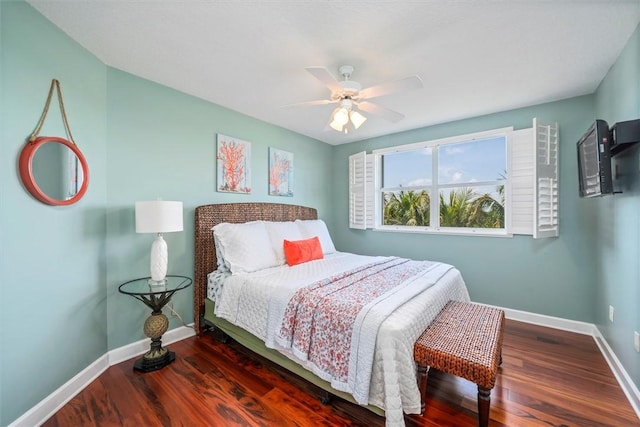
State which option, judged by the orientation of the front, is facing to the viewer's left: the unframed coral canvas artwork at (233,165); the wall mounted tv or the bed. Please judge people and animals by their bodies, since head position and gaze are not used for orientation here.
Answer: the wall mounted tv

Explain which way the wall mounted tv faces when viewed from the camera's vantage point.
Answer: facing to the left of the viewer

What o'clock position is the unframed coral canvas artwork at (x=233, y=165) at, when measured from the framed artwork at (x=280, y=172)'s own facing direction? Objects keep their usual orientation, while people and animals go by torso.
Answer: the unframed coral canvas artwork at (x=233, y=165) is roughly at 3 o'clock from the framed artwork at (x=280, y=172).

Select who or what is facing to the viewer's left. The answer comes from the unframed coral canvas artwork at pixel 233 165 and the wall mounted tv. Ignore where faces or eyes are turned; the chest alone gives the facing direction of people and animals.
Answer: the wall mounted tv

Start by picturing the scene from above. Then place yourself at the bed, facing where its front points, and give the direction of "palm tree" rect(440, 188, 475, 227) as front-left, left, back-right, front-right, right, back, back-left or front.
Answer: left

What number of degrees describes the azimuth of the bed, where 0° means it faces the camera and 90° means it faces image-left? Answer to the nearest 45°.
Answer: approximately 315°

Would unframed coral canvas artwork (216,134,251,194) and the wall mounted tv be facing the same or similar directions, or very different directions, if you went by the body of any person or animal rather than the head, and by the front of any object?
very different directions

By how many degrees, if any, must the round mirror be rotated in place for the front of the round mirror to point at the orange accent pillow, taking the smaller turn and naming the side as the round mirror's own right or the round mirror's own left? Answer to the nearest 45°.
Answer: approximately 45° to the round mirror's own left

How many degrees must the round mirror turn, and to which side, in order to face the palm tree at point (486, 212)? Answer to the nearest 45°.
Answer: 0° — it already faces it

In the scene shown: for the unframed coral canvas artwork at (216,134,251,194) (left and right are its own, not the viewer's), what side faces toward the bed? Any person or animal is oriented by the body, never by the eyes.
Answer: front
